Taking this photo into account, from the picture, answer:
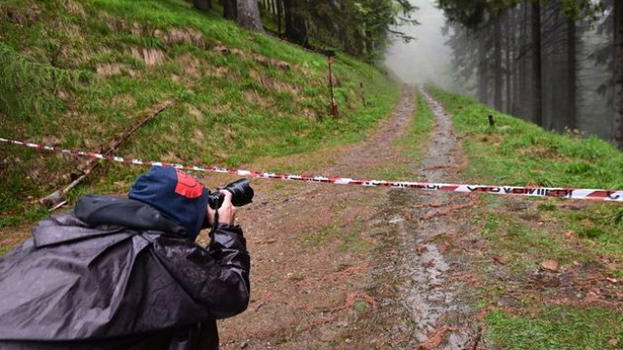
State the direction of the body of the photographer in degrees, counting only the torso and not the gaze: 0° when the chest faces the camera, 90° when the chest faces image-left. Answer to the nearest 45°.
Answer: approximately 225°

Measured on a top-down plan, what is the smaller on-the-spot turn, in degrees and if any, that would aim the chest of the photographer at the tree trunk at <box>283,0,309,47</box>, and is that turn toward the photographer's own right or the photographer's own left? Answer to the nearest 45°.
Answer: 0° — they already face it

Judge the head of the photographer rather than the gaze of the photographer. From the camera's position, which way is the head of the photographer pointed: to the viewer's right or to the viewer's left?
to the viewer's right
